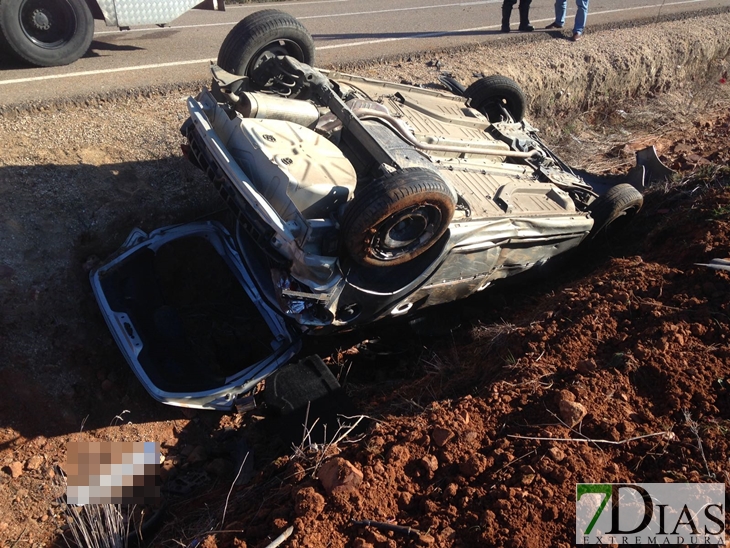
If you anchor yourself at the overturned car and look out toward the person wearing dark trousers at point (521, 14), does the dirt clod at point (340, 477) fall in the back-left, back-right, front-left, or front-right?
back-right
